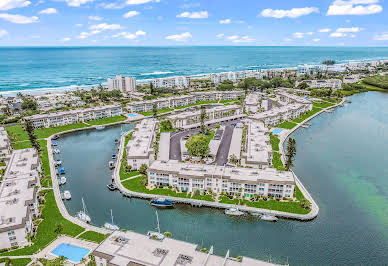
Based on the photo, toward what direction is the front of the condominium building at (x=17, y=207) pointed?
to the viewer's right

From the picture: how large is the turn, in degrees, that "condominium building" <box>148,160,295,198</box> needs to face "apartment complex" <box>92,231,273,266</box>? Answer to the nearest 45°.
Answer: approximately 45° to its right

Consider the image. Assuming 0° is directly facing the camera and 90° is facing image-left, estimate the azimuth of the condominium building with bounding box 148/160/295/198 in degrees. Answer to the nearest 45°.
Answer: approximately 0°

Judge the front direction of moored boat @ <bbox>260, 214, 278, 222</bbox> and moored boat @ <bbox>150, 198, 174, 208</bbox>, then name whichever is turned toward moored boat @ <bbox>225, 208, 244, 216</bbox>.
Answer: moored boat @ <bbox>260, 214, 278, 222</bbox>

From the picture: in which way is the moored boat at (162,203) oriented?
to the viewer's left

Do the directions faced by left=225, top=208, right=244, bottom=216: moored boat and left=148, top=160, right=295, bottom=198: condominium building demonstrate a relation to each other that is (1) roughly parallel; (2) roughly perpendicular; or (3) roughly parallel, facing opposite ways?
roughly perpendicular

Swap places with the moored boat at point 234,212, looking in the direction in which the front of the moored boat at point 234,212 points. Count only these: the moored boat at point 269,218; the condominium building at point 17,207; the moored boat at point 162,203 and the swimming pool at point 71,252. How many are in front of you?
1

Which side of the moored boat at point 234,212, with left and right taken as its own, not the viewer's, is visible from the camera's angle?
right

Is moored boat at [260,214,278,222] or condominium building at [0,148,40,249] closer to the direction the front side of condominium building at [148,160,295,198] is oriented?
the moored boat

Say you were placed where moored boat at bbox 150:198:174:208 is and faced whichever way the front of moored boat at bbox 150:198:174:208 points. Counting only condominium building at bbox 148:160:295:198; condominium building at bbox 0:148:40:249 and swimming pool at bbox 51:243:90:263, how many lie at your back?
1
